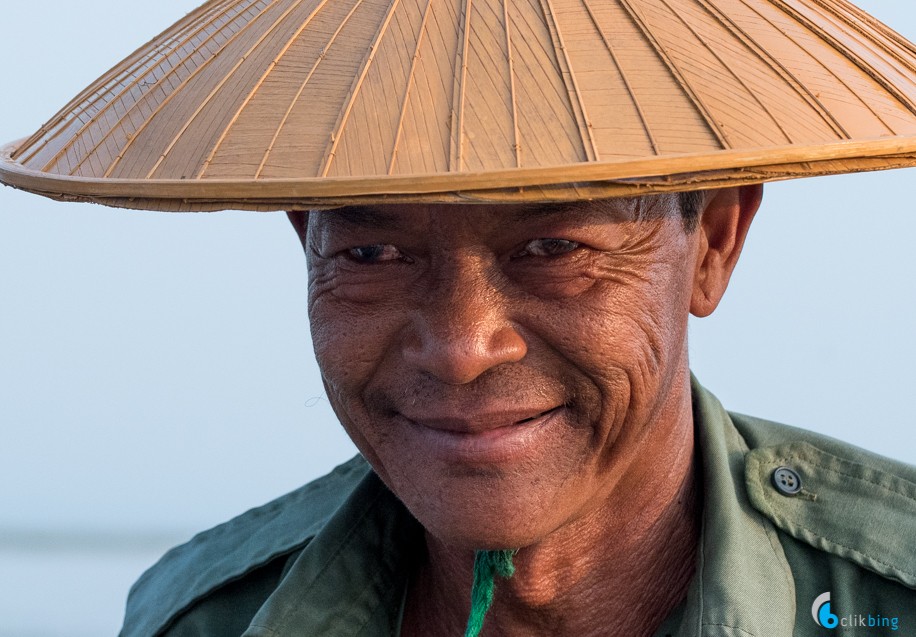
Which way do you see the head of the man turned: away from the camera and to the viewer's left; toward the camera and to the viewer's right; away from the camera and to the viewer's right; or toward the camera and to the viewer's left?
toward the camera and to the viewer's left

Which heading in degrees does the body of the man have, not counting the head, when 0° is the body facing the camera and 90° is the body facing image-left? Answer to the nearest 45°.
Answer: approximately 0°
